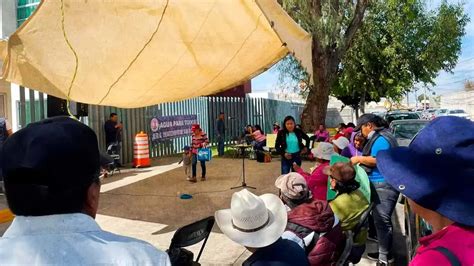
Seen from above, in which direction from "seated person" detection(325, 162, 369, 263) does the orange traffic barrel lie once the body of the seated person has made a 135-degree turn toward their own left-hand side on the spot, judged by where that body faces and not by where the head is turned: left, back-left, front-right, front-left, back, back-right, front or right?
back-right

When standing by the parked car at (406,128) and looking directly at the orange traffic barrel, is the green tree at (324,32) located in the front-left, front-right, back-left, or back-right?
front-right

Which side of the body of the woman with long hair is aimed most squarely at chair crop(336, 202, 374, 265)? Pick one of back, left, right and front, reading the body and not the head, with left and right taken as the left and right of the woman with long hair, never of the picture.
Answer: front

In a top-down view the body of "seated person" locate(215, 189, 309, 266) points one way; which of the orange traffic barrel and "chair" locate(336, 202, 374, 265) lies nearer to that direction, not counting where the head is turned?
the orange traffic barrel

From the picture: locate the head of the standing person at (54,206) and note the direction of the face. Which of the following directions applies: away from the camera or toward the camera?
away from the camera

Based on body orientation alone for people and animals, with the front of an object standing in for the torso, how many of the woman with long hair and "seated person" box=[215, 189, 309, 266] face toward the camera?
1

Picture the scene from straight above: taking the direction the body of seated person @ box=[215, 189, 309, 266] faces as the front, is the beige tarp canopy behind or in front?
in front

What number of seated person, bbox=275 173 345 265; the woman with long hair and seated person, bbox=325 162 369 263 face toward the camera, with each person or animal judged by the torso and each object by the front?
1

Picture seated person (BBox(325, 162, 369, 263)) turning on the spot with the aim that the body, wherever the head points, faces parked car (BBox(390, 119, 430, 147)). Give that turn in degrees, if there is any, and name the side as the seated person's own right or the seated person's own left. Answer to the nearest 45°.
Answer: approximately 45° to the seated person's own right

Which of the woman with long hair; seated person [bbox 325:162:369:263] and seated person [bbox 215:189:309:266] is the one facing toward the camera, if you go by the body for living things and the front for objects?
the woman with long hair

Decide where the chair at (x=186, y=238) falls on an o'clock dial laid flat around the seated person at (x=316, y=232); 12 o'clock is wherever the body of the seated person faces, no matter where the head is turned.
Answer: The chair is roughly at 9 o'clock from the seated person.

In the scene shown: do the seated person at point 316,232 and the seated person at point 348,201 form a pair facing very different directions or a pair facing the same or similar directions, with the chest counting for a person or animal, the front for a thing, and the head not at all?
same or similar directions

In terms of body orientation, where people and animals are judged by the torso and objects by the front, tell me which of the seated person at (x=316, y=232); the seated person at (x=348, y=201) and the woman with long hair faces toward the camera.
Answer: the woman with long hair

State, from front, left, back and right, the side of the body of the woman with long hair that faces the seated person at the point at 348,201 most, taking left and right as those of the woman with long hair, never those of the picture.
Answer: front

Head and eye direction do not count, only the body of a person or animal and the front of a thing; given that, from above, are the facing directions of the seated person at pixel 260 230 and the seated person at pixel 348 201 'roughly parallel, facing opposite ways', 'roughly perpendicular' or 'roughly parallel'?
roughly parallel

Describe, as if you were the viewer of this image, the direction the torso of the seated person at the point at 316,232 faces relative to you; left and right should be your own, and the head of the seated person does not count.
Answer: facing away from the viewer and to the left of the viewer

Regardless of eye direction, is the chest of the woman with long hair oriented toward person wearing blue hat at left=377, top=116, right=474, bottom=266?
yes

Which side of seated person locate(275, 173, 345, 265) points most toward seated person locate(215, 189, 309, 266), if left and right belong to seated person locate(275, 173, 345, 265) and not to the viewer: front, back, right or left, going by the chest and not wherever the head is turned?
left

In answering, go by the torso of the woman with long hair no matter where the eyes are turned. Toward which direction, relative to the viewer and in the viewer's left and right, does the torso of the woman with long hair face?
facing the viewer
